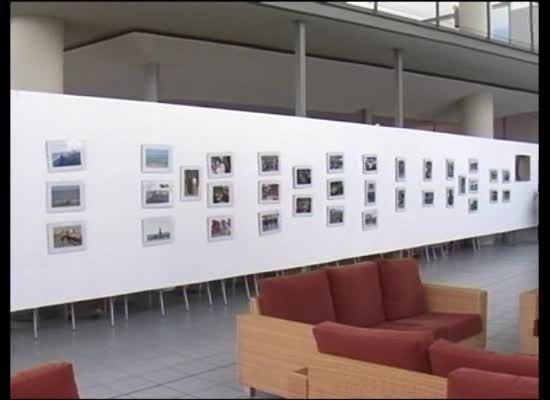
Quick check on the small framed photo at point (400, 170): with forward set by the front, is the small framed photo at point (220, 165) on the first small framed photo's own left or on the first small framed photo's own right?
on the first small framed photo's own right

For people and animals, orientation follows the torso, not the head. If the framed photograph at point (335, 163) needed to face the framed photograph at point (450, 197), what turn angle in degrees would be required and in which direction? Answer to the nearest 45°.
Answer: approximately 90° to its left

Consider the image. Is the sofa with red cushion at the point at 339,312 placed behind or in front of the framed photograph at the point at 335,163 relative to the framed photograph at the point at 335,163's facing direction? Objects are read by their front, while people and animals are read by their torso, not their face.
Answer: in front

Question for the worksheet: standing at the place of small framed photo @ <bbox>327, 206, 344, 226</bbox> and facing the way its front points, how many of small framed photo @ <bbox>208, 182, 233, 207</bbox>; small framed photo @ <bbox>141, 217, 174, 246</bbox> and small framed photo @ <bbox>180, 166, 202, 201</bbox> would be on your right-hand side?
3

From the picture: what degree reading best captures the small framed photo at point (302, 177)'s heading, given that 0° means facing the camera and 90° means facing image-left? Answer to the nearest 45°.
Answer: approximately 315°

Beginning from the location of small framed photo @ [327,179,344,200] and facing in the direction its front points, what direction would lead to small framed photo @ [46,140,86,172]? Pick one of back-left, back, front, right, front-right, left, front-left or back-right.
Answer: right

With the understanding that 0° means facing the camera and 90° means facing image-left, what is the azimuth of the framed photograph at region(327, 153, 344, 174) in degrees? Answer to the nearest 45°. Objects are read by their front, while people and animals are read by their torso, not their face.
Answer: approximately 315°

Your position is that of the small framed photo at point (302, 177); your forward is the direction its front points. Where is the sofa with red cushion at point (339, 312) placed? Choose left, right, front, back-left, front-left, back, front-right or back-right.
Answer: front-right

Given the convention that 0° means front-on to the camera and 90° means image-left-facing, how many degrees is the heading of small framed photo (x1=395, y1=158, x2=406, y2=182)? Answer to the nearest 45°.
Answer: approximately 315°

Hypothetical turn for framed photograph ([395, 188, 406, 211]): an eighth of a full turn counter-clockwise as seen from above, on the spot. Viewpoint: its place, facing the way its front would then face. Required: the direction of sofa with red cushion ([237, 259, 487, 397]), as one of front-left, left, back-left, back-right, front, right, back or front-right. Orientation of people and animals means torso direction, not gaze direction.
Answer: right

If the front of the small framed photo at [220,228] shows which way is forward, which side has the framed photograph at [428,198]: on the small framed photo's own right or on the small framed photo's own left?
on the small framed photo's own left
